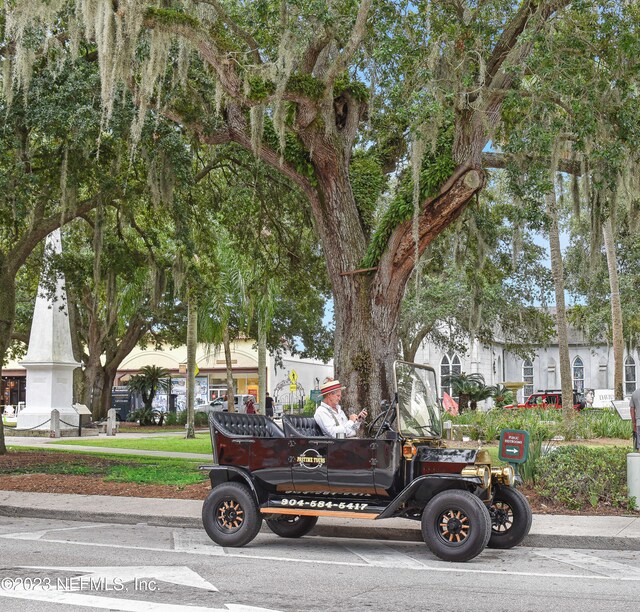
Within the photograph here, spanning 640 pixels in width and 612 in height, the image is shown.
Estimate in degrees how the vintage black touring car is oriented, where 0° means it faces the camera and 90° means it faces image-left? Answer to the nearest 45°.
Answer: approximately 315°

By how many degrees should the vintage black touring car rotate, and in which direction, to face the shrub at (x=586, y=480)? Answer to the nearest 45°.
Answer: approximately 90° to its left

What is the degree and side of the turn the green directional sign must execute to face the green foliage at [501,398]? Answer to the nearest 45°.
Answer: approximately 180°

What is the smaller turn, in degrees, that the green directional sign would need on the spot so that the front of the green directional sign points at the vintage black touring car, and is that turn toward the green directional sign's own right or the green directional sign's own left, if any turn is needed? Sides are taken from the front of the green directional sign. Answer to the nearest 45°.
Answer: approximately 45° to the green directional sign's own right

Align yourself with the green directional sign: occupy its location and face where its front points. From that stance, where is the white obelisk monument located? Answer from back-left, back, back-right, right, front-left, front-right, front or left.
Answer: back-right

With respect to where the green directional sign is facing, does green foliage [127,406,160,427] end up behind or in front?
behind

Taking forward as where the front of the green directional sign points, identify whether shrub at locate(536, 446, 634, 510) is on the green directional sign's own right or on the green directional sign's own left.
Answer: on the green directional sign's own left
